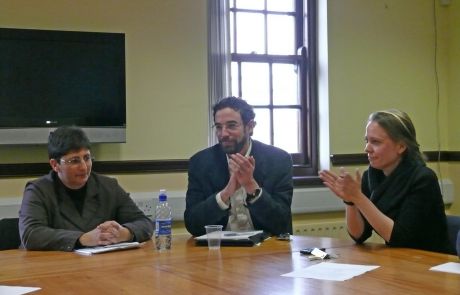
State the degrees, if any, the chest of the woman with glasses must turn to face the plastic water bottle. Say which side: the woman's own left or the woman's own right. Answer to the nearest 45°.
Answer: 0° — they already face it

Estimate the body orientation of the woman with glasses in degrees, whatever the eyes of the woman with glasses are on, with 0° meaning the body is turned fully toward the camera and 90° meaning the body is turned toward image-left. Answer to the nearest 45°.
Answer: approximately 315°

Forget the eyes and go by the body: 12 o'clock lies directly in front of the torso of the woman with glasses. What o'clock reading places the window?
The window is roughly at 9 o'clock from the woman with glasses.

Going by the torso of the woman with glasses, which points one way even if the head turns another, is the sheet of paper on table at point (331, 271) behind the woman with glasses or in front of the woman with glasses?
in front

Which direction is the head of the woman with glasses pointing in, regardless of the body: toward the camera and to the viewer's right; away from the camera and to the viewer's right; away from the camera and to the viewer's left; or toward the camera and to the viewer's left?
toward the camera and to the viewer's right

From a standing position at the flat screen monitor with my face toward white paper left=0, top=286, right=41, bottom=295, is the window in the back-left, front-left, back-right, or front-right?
back-left
